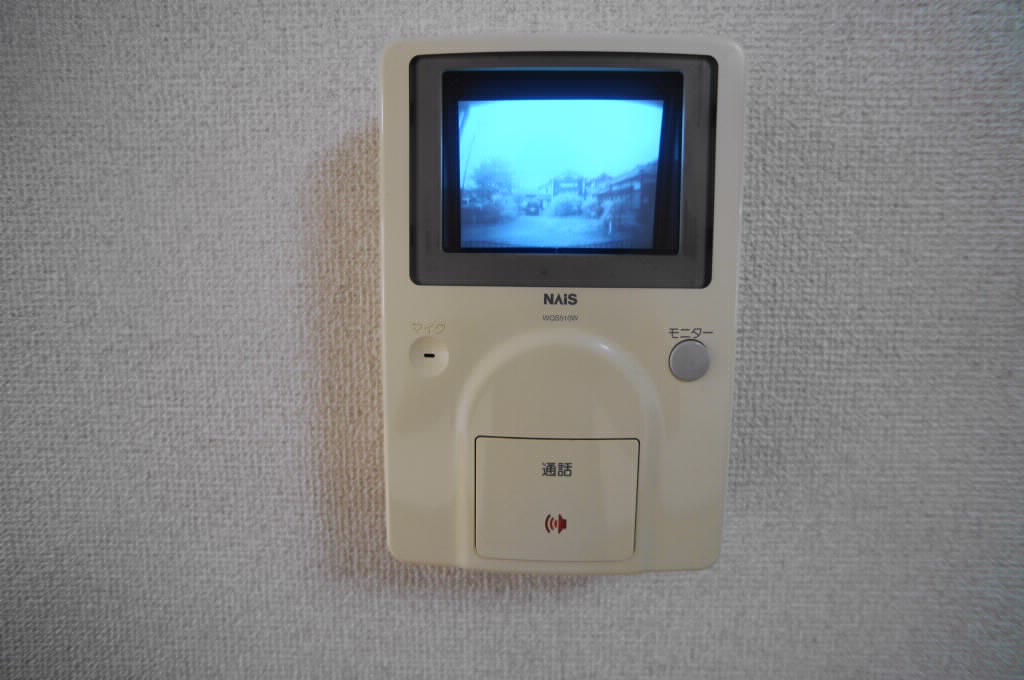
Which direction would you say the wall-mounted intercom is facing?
toward the camera
